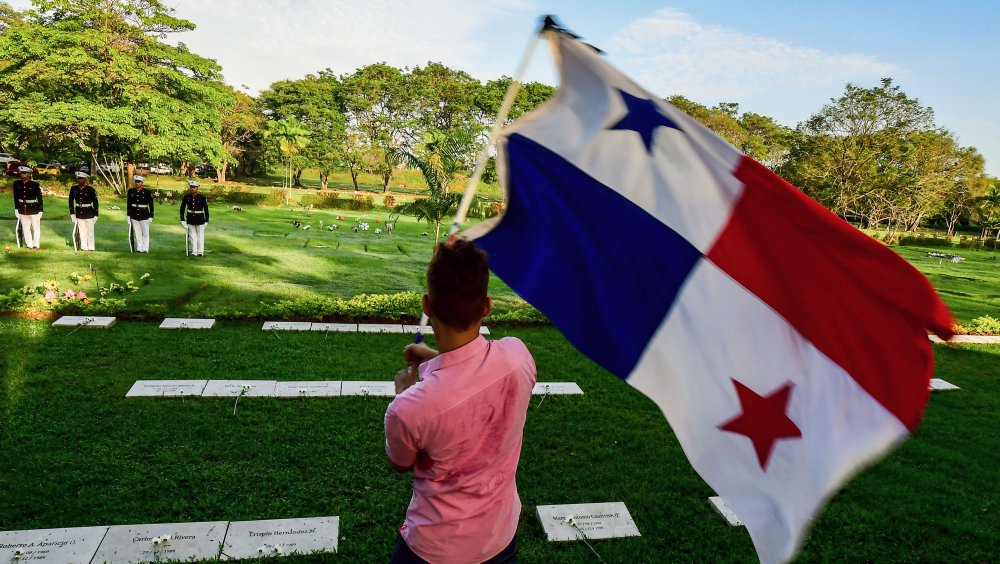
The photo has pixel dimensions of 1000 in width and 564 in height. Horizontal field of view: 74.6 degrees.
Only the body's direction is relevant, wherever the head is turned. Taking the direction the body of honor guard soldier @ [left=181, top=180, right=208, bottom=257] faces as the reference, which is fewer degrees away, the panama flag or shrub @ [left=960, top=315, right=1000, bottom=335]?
the panama flag

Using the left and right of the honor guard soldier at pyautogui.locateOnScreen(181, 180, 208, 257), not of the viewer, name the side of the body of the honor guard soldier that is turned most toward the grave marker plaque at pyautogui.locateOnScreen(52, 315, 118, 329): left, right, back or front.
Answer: front

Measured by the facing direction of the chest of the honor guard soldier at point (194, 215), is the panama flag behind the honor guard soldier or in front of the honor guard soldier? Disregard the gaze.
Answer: in front

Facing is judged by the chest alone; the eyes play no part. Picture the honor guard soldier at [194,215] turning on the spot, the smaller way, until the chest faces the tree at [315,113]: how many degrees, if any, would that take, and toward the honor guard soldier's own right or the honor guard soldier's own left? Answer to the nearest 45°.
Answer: approximately 180°

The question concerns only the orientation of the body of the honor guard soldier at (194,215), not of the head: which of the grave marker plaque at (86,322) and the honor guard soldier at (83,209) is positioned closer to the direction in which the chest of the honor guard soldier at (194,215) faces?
the grave marker plaque

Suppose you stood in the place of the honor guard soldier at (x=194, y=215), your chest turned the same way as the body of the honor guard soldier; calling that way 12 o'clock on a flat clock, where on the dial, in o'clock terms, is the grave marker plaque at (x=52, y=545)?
The grave marker plaque is roughly at 12 o'clock from the honor guard soldier.

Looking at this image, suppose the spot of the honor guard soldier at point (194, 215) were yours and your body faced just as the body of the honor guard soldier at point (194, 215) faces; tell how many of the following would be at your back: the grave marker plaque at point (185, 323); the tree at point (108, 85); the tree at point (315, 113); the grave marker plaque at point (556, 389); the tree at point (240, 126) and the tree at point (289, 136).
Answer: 4

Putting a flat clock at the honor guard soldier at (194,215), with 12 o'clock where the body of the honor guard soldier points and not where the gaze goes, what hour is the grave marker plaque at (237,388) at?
The grave marker plaque is roughly at 12 o'clock from the honor guard soldier.

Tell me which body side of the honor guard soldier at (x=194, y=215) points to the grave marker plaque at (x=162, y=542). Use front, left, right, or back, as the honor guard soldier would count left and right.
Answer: front

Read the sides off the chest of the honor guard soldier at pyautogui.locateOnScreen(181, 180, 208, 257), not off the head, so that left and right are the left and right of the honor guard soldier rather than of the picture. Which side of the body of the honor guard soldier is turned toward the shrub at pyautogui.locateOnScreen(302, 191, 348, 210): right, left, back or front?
back

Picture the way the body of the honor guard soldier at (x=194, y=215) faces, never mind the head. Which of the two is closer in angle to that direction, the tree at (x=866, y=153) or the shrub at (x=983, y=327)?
the shrub

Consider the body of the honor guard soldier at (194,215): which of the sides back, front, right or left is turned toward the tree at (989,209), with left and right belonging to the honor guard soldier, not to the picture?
left

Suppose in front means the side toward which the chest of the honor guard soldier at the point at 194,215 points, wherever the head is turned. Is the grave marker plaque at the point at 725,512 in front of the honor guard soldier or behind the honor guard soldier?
in front

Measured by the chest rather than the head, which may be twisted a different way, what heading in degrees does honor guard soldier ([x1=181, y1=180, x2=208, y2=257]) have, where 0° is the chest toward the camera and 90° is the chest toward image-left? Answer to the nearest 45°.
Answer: approximately 0°
